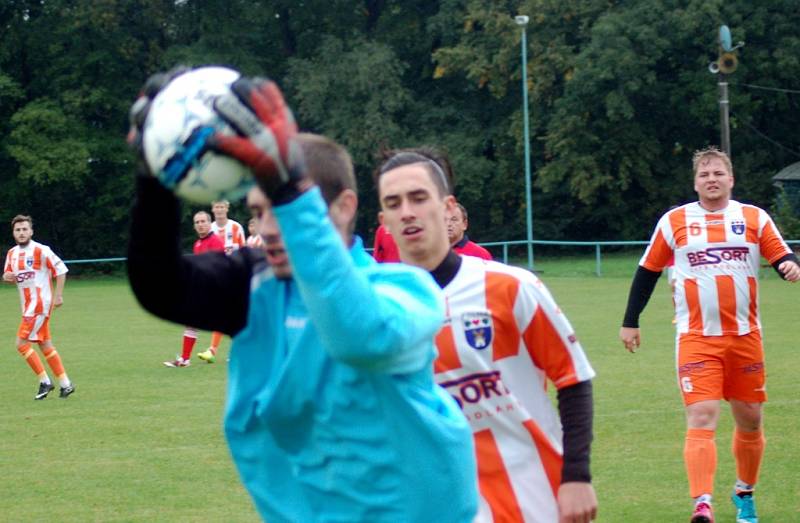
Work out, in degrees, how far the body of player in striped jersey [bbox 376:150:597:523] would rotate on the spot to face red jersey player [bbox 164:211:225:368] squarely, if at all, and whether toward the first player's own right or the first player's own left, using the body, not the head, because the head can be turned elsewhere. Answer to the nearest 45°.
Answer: approximately 135° to the first player's own right

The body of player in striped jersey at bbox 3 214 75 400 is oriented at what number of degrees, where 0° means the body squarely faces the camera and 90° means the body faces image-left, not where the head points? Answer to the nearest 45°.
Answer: approximately 45°

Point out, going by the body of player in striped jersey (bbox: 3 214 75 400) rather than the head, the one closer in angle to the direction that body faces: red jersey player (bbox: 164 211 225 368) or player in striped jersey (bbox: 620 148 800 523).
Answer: the player in striped jersey

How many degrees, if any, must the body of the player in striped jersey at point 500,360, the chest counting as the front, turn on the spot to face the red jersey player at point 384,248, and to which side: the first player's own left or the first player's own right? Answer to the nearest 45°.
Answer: approximately 135° to the first player's own right

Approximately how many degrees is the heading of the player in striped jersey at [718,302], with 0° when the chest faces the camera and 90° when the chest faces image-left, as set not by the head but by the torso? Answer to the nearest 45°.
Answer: approximately 0°
